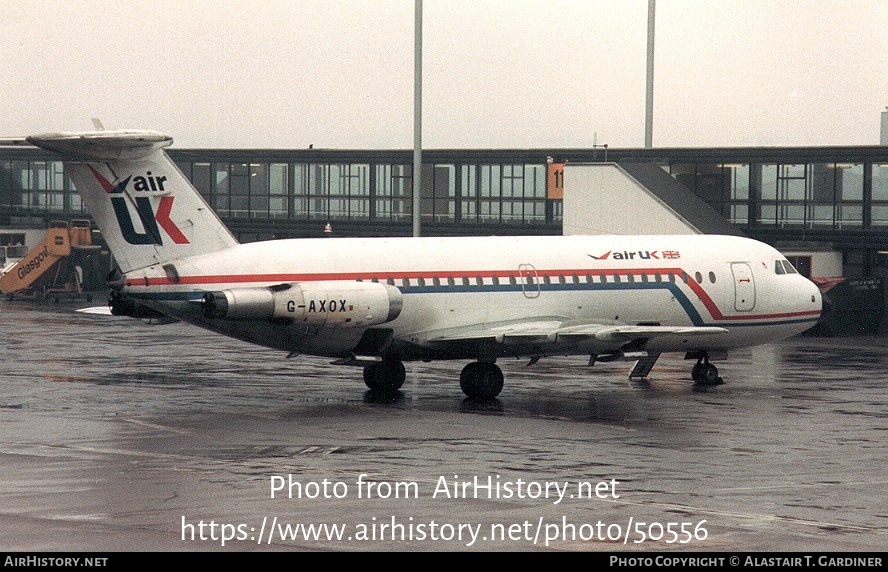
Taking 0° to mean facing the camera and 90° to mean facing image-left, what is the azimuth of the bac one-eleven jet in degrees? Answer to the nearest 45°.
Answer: approximately 225°
